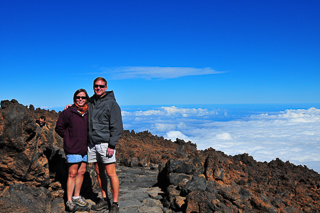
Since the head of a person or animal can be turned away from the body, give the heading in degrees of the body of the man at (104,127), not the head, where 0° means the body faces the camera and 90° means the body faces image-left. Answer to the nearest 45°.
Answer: approximately 45°

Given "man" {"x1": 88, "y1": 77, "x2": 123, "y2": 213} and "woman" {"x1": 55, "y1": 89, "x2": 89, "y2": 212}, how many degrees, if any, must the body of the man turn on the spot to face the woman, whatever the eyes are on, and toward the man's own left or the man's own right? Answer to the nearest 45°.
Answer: approximately 45° to the man's own right

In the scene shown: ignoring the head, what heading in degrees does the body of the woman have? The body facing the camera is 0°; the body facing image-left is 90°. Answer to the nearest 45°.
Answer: approximately 315°
